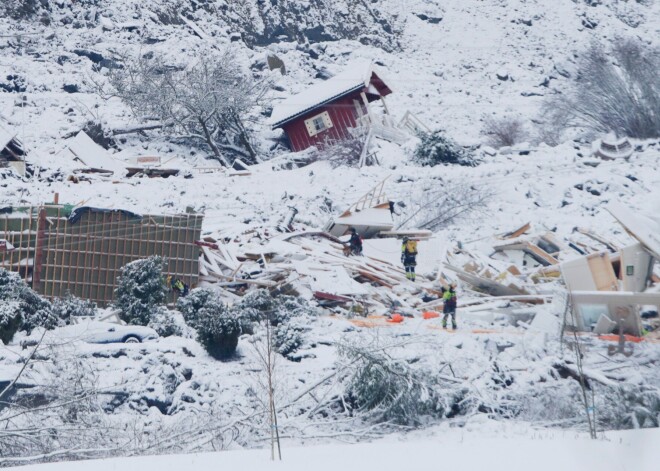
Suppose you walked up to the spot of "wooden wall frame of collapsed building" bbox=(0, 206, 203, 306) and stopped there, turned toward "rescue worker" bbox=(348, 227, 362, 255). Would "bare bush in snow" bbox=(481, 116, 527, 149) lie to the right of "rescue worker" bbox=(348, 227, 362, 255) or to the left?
left

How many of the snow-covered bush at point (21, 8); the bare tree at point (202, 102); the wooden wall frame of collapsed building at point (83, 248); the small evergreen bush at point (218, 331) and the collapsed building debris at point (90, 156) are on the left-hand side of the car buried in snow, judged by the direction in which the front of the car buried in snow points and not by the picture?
4

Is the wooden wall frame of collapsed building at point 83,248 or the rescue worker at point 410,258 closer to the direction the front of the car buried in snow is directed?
the rescue worker

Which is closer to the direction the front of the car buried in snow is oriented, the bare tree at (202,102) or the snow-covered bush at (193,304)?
the snow-covered bush

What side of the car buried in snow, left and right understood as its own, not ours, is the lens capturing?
right

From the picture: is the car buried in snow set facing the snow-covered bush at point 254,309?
yes

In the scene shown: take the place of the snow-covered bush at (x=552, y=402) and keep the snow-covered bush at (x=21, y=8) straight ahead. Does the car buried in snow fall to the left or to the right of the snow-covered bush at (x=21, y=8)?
left
